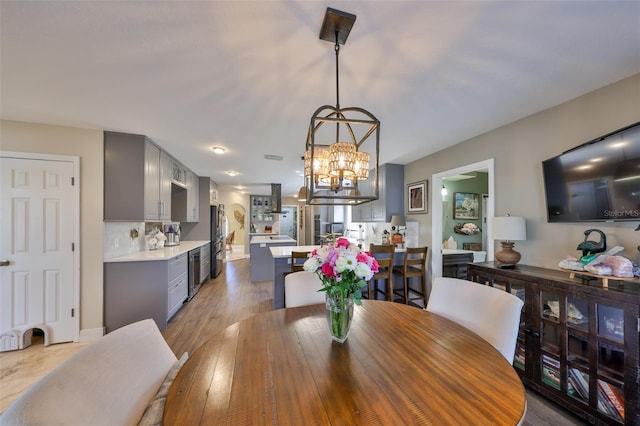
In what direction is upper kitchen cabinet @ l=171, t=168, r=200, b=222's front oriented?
to the viewer's right

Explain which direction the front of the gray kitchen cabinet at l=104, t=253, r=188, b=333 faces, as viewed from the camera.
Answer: facing to the right of the viewer

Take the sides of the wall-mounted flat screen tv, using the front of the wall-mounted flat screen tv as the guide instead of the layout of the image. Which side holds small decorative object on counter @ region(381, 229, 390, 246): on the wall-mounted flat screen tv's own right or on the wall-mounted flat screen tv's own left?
on the wall-mounted flat screen tv's own right

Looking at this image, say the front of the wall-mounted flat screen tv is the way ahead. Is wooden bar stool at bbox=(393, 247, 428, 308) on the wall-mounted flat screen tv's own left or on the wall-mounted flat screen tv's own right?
on the wall-mounted flat screen tv's own right

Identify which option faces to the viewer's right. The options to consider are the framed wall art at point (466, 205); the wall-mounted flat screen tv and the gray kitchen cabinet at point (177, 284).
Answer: the gray kitchen cabinet

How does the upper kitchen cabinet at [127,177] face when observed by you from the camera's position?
facing to the right of the viewer

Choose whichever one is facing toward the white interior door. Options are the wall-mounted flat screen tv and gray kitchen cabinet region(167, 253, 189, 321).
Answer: the wall-mounted flat screen tv

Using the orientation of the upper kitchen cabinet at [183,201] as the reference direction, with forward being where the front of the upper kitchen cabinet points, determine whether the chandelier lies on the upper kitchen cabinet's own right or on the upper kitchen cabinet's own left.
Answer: on the upper kitchen cabinet's own right

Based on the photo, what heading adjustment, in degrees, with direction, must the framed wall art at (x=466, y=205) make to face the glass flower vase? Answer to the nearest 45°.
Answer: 0° — it already faces it
